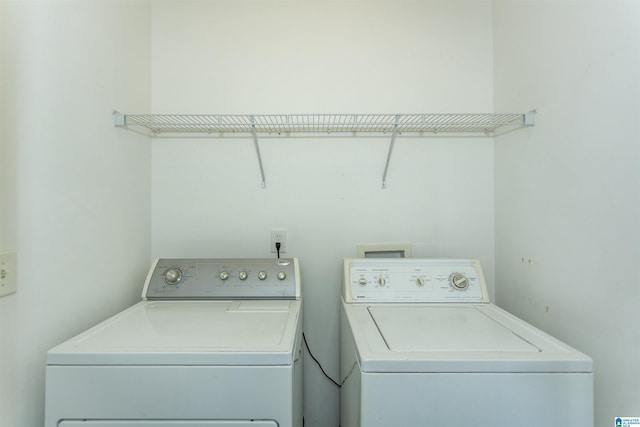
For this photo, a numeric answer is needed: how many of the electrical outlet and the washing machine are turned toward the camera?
2

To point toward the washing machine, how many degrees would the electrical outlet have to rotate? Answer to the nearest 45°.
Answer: approximately 45° to its left

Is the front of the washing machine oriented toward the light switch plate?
no

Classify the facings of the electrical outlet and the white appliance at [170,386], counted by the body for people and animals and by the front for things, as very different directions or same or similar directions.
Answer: same or similar directions

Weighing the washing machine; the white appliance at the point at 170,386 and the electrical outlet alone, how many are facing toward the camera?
3

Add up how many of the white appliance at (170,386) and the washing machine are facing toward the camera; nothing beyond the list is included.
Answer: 2

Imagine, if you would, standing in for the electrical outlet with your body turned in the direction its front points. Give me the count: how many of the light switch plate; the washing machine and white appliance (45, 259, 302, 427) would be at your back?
0

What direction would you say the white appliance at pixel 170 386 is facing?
toward the camera

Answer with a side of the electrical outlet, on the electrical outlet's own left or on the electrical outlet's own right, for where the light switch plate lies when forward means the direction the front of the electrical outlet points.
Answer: on the electrical outlet's own right

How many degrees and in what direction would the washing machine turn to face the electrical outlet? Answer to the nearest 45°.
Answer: approximately 135° to its right

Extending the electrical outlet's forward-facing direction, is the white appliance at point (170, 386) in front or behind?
in front

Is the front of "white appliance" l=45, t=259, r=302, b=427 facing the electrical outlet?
no

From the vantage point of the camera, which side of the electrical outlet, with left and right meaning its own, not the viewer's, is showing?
front
